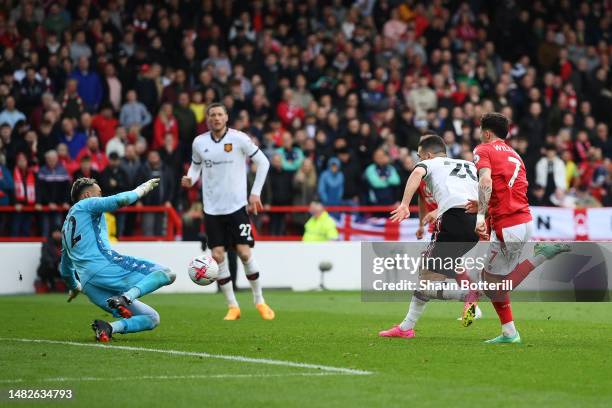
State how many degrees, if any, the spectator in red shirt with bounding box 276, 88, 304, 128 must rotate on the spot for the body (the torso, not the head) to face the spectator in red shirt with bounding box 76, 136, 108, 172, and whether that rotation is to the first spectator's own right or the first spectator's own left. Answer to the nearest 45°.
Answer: approximately 45° to the first spectator's own right

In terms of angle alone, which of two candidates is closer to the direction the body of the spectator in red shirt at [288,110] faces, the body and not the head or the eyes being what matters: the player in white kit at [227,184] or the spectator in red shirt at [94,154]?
the player in white kit

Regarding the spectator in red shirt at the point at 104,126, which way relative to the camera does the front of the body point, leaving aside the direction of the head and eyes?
toward the camera

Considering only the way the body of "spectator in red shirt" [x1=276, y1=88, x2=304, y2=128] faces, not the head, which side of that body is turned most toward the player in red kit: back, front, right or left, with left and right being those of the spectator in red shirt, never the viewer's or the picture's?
front

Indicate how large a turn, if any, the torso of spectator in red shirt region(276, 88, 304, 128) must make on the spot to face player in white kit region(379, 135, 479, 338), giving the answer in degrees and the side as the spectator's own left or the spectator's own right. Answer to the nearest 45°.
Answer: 0° — they already face them

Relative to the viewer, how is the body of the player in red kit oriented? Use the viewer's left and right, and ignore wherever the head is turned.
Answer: facing away from the viewer and to the left of the viewer

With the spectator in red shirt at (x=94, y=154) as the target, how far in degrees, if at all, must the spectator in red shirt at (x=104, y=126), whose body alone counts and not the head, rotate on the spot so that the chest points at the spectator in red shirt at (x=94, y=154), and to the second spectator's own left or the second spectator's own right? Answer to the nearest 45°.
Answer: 0° — they already face them

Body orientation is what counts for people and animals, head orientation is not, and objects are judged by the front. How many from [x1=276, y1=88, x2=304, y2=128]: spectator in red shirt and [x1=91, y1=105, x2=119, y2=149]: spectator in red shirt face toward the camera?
2

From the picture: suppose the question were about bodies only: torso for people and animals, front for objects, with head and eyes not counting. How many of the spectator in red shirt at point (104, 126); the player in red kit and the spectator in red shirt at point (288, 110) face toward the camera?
2

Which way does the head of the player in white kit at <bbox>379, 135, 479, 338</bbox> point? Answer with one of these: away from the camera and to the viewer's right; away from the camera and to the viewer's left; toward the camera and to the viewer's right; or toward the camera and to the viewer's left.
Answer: away from the camera and to the viewer's left

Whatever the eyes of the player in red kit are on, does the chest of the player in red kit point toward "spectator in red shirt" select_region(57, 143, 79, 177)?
yes
